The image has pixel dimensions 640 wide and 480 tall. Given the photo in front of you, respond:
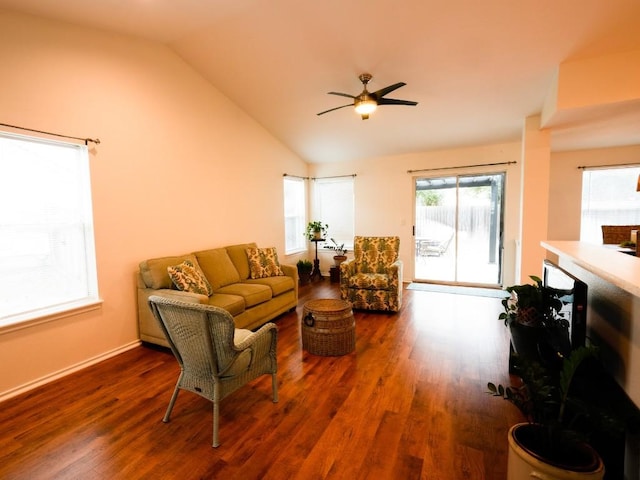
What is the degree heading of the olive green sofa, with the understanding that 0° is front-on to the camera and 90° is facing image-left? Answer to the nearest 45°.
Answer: approximately 315°

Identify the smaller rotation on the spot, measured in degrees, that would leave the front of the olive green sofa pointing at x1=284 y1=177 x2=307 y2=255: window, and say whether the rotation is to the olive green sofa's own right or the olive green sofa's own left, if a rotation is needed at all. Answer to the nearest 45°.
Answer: approximately 90° to the olive green sofa's own left

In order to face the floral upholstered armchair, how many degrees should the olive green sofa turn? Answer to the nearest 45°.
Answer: approximately 45° to its left

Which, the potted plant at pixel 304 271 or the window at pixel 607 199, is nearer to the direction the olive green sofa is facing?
the window

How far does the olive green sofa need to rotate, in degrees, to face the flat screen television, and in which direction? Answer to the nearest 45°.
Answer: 0° — it already faces it
